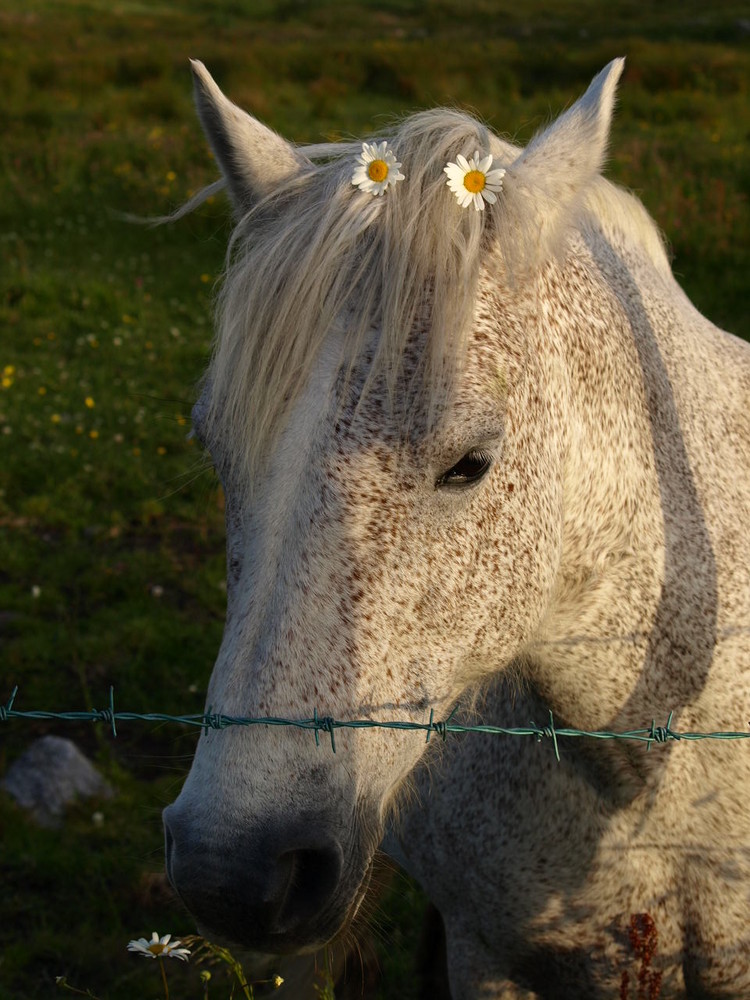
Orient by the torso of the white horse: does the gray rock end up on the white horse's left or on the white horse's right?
on the white horse's right

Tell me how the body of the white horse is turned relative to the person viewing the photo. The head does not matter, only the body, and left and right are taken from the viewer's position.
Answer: facing the viewer and to the left of the viewer
